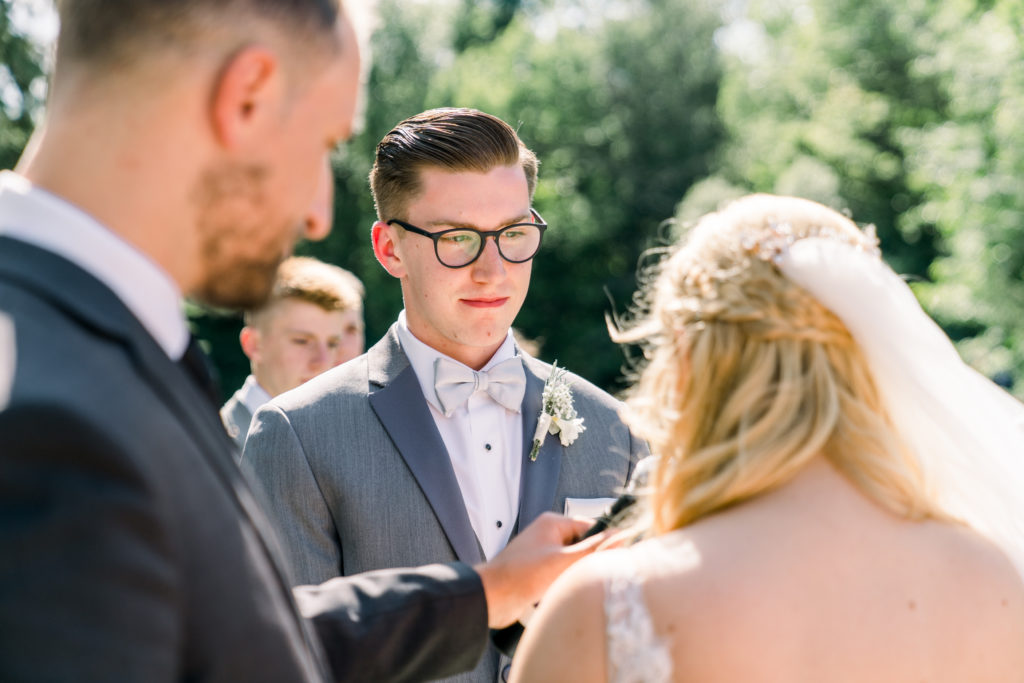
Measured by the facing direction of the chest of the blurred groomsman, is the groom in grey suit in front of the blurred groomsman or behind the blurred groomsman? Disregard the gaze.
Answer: in front

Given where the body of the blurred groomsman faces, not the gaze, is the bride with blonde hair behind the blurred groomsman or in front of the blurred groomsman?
in front

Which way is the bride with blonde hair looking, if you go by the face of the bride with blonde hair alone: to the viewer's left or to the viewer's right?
to the viewer's left

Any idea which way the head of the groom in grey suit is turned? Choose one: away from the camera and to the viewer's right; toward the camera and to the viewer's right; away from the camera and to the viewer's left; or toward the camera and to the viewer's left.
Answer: toward the camera and to the viewer's right

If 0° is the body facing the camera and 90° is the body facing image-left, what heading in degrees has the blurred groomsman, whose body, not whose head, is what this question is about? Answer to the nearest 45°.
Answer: approximately 315°
